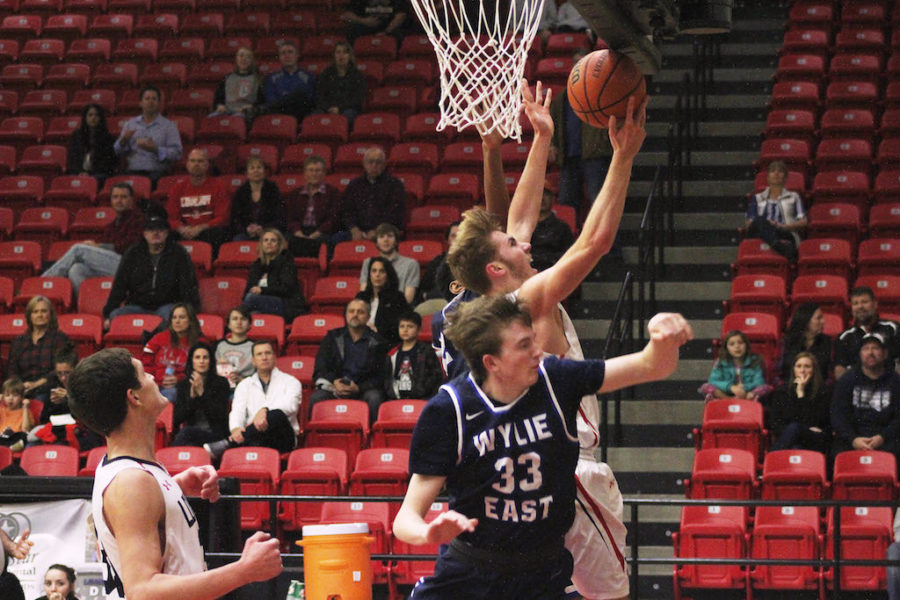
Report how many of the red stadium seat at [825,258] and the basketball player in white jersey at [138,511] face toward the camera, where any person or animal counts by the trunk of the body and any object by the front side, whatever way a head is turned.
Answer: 1

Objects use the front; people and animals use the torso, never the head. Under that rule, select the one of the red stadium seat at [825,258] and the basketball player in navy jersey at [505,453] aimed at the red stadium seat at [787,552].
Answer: the red stadium seat at [825,258]

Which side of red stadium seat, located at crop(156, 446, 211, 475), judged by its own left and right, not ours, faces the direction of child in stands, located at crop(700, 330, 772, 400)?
left

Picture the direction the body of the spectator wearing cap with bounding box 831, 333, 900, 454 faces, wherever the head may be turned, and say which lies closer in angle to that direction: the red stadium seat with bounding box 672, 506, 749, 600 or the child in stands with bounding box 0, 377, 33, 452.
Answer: the red stadium seat

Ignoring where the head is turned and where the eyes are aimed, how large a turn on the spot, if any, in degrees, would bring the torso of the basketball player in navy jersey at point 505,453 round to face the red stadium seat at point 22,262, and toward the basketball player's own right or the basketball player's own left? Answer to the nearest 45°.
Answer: approximately 135° to the basketball player's own right
